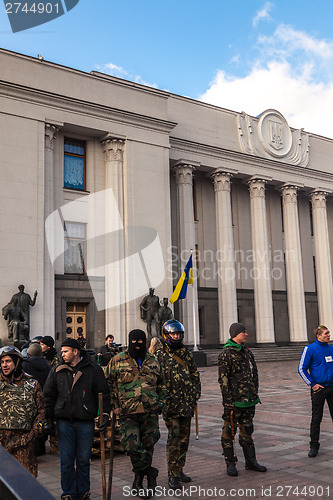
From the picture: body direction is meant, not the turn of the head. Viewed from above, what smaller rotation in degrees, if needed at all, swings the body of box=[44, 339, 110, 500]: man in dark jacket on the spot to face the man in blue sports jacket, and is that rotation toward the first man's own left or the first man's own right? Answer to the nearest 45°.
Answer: approximately 135° to the first man's own left

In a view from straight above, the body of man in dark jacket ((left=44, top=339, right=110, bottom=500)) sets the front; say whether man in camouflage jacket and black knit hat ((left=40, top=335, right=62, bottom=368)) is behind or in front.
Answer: behind

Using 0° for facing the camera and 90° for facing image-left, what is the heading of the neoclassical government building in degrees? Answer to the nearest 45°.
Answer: approximately 315°

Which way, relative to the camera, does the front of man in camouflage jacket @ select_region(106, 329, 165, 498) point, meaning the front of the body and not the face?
toward the camera

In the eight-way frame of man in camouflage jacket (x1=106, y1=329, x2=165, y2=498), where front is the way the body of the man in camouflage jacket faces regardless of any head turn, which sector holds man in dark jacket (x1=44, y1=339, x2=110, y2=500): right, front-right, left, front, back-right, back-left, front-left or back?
front-right

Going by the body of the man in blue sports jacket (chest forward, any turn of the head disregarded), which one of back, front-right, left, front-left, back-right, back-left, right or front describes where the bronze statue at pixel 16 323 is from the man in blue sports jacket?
back

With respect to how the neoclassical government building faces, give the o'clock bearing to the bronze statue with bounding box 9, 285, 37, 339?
The bronze statue is roughly at 3 o'clock from the neoclassical government building.

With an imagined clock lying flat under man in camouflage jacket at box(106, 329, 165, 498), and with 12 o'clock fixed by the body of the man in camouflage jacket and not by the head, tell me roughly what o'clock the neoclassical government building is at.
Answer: The neoclassical government building is roughly at 6 o'clock from the man in camouflage jacket.

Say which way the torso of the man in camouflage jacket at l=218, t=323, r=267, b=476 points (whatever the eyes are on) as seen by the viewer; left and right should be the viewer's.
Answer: facing the viewer and to the right of the viewer

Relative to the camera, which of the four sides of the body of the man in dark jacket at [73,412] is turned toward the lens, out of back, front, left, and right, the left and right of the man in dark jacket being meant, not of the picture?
front

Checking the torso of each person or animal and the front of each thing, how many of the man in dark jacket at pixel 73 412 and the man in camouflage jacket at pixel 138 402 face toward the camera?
2

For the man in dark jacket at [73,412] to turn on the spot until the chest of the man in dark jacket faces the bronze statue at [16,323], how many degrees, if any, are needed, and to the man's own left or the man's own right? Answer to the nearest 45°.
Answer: approximately 180°
